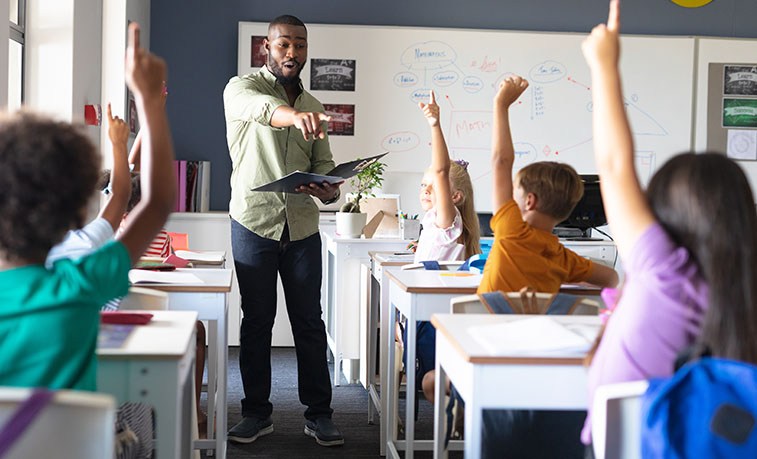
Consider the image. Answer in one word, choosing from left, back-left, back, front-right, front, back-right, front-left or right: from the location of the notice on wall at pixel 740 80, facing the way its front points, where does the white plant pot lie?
front-right

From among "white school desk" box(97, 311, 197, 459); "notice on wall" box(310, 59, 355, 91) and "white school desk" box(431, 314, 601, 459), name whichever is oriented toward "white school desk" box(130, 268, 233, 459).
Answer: the notice on wall

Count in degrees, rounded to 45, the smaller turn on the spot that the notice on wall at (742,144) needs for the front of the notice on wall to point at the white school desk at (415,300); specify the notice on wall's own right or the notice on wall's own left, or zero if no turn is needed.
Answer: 0° — it already faces it

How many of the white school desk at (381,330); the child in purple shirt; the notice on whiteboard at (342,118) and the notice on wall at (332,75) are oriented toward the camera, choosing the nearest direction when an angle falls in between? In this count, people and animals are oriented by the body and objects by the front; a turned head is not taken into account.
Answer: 3

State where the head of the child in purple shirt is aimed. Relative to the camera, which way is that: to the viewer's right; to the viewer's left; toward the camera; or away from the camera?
away from the camera

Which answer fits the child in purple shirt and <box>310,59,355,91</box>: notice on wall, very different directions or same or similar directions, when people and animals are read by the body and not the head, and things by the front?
very different directions

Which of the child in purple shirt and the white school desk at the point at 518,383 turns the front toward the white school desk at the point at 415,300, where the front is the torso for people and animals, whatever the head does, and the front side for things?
the child in purple shirt

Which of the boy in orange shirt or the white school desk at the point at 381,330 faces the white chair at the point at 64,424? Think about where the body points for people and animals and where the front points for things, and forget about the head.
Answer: the white school desk

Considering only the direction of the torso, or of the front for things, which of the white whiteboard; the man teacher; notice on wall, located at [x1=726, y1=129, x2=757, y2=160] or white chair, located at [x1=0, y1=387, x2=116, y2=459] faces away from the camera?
the white chair

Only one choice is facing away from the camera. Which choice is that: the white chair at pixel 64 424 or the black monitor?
the white chair

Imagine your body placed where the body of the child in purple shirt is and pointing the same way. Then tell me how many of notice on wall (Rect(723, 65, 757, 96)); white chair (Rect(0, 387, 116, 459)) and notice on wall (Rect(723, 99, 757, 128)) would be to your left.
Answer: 1

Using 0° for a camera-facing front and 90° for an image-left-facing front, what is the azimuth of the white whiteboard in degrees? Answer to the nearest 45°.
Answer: approximately 0°
